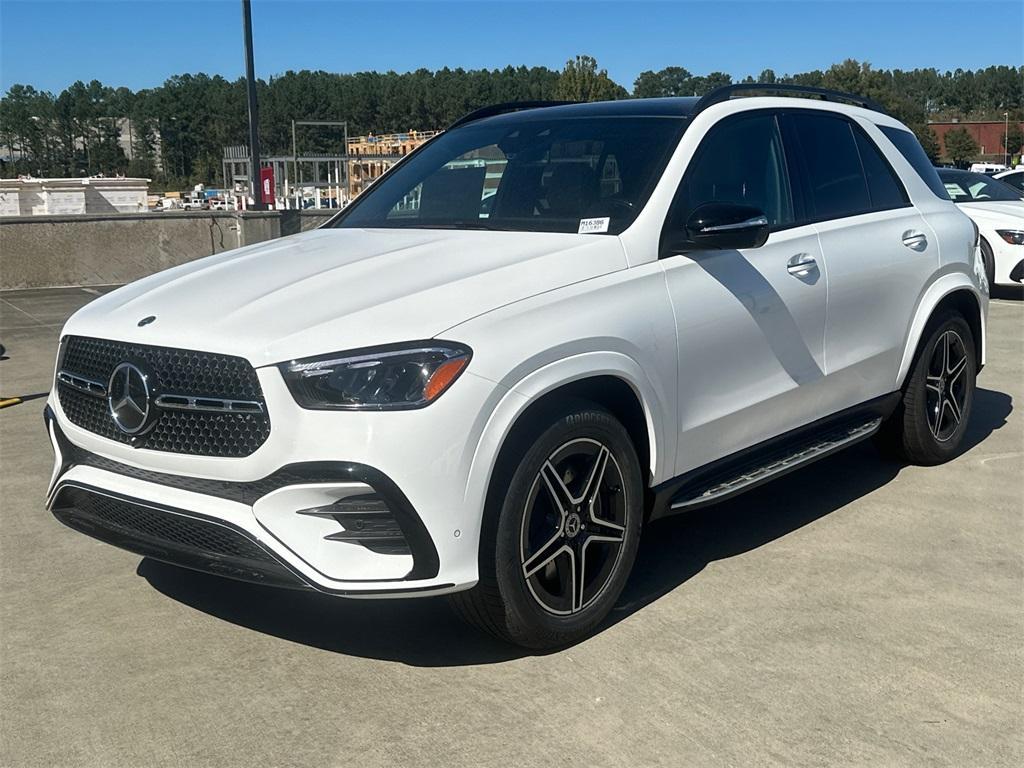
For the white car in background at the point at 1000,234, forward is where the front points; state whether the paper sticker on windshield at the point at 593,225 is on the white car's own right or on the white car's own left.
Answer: on the white car's own right

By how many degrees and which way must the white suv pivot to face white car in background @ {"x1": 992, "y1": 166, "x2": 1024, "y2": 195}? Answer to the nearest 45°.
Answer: approximately 180°

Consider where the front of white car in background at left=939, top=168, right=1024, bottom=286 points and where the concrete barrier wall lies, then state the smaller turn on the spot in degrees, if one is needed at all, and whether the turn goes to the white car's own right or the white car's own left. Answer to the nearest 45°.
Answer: approximately 135° to the white car's own right

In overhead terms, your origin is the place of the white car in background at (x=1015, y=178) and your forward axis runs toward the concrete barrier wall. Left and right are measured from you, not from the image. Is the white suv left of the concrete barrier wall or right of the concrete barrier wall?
left

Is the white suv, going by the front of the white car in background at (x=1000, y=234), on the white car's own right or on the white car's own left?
on the white car's own right

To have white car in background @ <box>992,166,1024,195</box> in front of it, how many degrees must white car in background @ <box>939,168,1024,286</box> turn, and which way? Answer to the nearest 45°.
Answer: approximately 135° to its left

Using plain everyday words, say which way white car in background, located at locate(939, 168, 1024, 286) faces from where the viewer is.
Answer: facing the viewer and to the right of the viewer

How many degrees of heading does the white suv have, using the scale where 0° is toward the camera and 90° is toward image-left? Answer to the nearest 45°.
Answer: approximately 45°

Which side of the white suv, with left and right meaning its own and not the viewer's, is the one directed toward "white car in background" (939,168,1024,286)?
back

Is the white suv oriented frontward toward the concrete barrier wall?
no

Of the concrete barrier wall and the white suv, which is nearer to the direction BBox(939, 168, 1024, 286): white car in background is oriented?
the white suv

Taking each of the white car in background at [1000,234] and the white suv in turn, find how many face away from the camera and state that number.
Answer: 0
